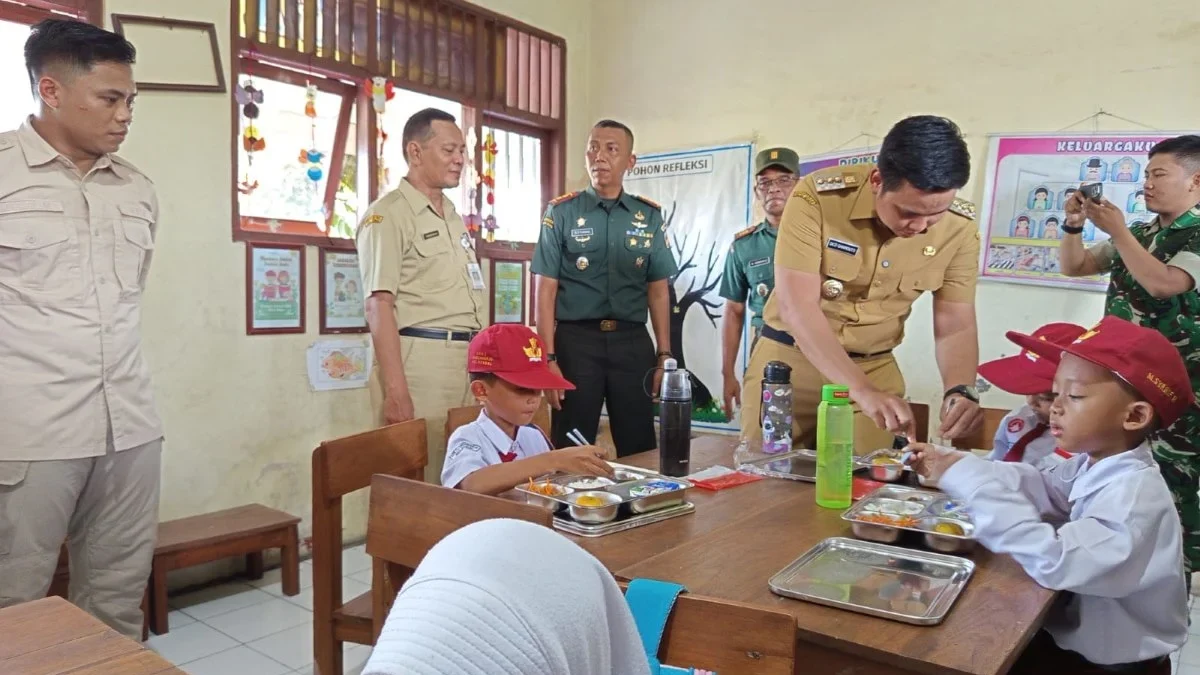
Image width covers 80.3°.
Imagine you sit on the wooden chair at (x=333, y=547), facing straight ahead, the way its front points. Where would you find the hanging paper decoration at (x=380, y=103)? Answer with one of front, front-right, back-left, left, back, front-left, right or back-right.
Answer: back-left

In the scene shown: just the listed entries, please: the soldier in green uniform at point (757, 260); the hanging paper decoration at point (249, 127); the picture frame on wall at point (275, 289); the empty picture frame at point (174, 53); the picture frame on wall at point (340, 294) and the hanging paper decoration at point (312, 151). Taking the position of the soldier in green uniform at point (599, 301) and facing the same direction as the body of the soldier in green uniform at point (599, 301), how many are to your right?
5

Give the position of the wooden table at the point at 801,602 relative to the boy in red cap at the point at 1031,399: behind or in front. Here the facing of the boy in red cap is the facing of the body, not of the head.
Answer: in front

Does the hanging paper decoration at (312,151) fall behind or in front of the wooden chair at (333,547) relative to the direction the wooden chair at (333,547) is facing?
behind

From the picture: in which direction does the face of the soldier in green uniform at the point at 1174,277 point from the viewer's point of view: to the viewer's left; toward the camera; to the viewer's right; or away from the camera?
to the viewer's left

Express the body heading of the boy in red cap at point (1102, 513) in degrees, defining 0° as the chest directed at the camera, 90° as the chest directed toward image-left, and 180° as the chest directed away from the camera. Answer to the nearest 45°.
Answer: approximately 90°

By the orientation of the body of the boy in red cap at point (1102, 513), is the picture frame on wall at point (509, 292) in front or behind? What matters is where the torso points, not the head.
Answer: in front

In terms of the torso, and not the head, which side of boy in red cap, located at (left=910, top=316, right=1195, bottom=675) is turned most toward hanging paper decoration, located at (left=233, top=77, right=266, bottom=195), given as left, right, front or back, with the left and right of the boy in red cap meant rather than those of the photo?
front

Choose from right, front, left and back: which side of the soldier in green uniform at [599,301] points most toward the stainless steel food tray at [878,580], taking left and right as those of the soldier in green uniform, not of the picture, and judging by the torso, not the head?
front

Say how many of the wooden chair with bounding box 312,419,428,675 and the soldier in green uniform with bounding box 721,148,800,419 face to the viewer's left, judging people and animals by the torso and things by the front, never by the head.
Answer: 0

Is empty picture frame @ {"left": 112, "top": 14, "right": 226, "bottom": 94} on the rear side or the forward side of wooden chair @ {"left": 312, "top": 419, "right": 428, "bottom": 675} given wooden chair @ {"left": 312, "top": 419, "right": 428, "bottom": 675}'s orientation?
on the rear side

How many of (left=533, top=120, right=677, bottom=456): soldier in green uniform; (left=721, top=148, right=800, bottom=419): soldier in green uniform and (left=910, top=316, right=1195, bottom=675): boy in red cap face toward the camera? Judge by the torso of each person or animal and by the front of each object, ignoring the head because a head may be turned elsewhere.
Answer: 2

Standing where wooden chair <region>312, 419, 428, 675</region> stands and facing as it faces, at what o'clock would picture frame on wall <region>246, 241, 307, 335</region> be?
The picture frame on wall is roughly at 7 o'clock from the wooden chair.

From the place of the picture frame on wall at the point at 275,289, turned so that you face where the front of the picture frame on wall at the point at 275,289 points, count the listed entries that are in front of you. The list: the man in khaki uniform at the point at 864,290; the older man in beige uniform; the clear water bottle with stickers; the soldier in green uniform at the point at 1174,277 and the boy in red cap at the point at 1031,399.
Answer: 5

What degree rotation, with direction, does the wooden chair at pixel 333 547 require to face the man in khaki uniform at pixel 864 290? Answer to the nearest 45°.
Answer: approximately 45° to its left

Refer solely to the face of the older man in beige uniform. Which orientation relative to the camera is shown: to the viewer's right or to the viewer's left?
to the viewer's right
